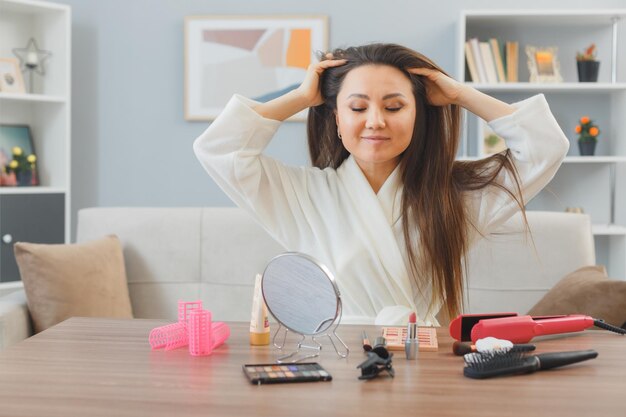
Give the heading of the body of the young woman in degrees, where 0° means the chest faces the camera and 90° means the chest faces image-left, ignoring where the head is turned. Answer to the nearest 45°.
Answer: approximately 0°

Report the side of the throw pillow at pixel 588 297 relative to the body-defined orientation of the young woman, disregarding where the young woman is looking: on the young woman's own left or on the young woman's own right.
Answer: on the young woman's own left

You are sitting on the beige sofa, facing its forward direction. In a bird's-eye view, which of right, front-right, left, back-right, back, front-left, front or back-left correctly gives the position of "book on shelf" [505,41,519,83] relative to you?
back-left

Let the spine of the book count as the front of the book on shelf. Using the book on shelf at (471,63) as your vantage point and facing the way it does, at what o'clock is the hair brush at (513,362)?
The hair brush is roughly at 12 o'clock from the book on shelf.

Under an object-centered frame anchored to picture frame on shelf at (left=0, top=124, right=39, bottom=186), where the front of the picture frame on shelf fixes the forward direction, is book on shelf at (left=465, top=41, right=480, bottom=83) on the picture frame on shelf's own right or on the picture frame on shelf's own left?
on the picture frame on shelf's own left

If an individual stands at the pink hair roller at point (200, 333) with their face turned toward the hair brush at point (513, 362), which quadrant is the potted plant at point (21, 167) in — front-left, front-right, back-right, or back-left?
back-left

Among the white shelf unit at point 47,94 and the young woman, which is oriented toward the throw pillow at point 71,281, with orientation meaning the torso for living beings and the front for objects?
the white shelf unit

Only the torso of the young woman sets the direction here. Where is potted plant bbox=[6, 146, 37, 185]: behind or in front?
behind

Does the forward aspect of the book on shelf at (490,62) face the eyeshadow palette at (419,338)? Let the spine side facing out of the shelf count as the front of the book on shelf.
yes

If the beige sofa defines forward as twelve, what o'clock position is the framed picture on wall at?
The framed picture on wall is roughly at 6 o'clock from the beige sofa.
